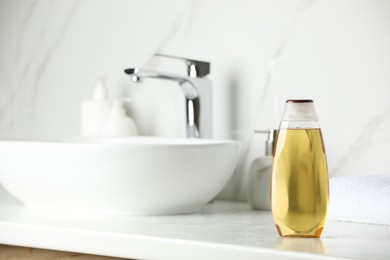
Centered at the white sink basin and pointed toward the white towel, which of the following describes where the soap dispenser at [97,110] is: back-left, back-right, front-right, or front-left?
back-left

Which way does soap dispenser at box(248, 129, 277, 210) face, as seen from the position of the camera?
facing to the left of the viewer

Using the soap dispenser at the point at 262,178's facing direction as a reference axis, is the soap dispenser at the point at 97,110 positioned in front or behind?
in front
